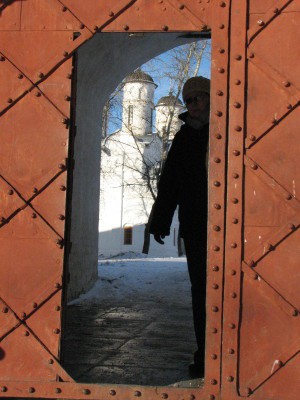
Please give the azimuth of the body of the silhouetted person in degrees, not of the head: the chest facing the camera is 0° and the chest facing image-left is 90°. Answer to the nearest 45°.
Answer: approximately 0°

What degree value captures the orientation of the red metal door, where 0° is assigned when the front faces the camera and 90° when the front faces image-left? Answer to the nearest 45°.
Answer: approximately 0°

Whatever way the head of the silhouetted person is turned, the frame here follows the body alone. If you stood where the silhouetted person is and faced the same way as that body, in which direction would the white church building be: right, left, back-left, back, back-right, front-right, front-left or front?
back

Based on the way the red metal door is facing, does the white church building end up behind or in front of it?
behind

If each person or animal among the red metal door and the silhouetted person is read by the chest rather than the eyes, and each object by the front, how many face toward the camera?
2
